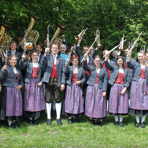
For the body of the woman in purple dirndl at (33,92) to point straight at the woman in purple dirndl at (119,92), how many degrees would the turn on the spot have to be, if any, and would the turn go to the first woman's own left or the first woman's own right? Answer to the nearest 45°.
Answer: approximately 90° to the first woman's own left

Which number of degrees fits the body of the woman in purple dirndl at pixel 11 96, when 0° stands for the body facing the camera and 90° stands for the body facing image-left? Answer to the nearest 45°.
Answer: approximately 315°

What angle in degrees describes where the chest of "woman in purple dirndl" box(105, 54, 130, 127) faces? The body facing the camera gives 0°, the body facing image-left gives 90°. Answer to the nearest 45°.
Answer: approximately 0°

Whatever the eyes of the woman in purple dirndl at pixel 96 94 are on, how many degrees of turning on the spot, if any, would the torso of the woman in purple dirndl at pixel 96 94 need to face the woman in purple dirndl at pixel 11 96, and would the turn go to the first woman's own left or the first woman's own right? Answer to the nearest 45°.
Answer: approximately 90° to the first woman's own right

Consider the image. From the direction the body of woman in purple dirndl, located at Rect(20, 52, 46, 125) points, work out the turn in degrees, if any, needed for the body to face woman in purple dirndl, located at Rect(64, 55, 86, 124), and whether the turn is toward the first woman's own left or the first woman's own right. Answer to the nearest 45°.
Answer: approximately 90° to the first woman's own left

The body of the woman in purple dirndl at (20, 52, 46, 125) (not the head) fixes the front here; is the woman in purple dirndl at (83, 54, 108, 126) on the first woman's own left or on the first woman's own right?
on the first woman's own left

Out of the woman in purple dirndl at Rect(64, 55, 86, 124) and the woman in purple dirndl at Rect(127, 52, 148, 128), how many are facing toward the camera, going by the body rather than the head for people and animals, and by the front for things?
2

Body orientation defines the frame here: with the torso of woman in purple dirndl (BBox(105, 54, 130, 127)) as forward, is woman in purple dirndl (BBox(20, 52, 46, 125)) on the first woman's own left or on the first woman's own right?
on the first woman's own right
